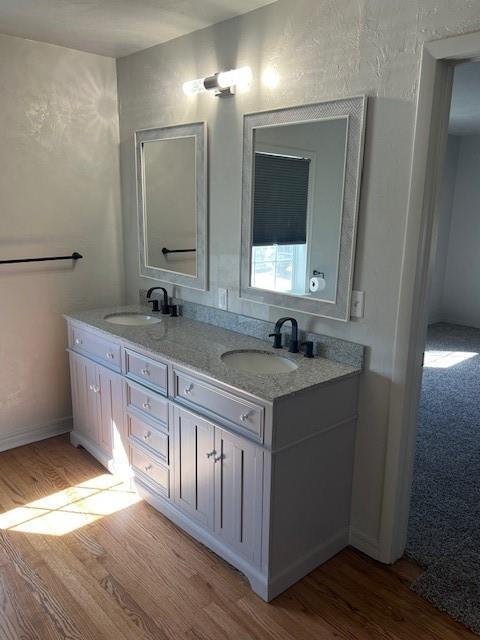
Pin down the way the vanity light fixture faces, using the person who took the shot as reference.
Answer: facing the viewer and to the left of the viewer

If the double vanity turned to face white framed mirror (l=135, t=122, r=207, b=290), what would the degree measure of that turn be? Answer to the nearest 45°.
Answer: approximately 135° to its right

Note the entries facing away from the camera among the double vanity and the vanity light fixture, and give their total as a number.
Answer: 0

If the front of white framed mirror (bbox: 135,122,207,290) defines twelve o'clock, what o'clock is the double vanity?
The double vanity is roughly at 10 o'clock from the white framed mirror.

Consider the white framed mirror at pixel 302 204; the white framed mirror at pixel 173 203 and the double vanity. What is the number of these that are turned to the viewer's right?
0

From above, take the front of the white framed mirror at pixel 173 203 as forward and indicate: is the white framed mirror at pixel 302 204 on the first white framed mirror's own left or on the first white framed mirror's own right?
on the first white framed mirror's own left

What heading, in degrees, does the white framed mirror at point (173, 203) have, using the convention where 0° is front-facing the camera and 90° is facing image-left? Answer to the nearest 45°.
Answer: approximately 45°

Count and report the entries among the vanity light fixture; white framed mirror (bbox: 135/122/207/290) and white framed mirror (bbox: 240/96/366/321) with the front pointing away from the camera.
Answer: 0

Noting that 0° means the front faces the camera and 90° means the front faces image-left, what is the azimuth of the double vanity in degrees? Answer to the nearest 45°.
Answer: approximately 45°

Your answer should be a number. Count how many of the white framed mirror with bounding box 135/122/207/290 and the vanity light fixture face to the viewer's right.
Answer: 0

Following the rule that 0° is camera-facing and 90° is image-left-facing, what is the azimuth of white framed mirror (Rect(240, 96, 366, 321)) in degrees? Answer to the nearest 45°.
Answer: approximately 45°
